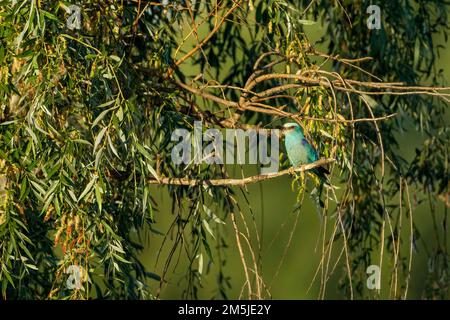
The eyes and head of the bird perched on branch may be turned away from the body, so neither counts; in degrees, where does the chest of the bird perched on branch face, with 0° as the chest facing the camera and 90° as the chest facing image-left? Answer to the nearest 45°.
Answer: approximately 45°
